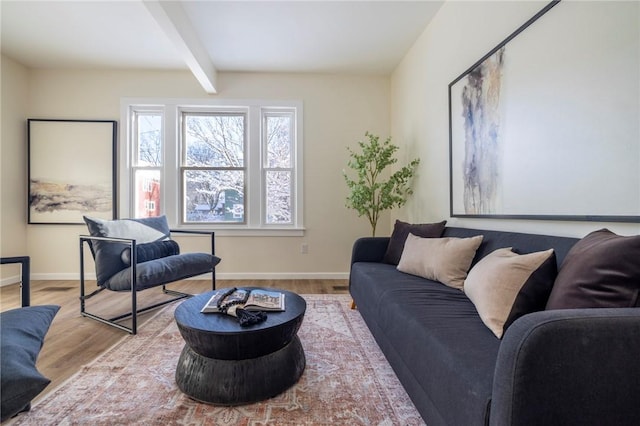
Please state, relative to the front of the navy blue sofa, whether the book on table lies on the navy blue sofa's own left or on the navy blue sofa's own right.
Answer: on the navy blue sofa's own right

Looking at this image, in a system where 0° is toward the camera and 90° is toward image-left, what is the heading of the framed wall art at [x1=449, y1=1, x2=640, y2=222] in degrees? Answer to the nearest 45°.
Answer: approximately 45°

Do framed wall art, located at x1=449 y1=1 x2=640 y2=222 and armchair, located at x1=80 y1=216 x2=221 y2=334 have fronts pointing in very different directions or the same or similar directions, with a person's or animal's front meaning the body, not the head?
very different directions

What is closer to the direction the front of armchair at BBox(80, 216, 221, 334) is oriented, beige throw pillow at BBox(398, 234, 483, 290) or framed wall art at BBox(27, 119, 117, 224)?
the beige throw pillow

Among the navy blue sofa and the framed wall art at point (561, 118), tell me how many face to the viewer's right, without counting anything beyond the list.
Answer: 0

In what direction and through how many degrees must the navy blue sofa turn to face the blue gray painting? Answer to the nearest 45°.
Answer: approximately 135° to its right

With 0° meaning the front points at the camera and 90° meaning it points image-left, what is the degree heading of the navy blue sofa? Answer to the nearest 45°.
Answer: approximately 45°

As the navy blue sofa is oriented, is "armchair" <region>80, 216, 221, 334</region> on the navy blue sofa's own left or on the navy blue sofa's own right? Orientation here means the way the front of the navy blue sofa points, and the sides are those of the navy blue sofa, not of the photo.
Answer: on the navy blue sofa's own right

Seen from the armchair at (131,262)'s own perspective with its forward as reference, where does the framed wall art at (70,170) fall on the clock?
The framed wall art is roughly at 7 o'clock from the armchair.
